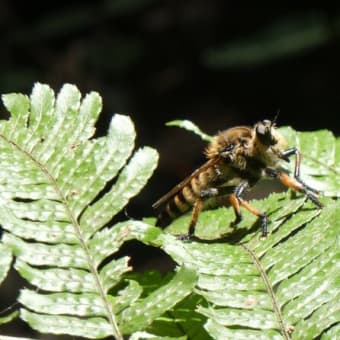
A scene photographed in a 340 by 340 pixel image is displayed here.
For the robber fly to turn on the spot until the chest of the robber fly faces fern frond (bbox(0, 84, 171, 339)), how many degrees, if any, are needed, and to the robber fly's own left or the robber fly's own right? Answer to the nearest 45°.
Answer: approximately 135° to the robber fly's own right

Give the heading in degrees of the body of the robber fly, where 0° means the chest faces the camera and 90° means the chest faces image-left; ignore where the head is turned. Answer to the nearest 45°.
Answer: approximately 270°
